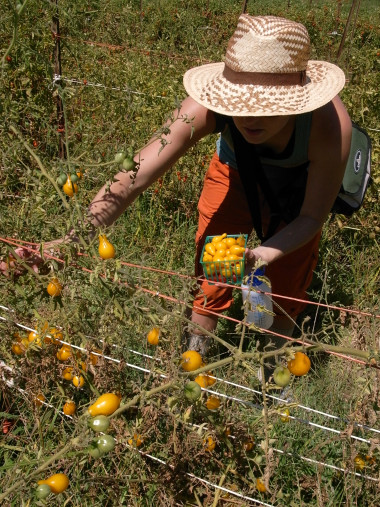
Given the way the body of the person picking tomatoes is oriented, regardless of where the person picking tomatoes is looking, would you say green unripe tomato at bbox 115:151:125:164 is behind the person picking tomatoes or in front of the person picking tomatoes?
in front

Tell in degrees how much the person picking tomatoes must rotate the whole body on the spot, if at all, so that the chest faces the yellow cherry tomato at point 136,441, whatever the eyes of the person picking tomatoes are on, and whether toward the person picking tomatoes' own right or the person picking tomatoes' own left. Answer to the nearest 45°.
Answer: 0° — they already face it

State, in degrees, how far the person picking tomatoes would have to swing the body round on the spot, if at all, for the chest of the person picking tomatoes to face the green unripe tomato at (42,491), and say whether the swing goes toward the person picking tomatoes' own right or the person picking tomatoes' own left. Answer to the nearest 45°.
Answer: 0° — they already face it

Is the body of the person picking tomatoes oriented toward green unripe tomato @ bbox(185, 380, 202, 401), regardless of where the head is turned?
yes

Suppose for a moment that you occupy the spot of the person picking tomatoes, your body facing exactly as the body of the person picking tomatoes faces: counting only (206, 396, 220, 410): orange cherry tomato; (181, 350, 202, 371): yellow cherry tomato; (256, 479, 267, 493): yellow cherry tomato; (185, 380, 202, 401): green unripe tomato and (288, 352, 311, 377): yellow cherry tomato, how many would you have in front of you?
5

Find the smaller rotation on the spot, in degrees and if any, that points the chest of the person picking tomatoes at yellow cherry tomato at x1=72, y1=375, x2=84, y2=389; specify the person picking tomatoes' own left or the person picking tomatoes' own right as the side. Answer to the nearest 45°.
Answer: approximately 45° to the person picking tomatoes' own right

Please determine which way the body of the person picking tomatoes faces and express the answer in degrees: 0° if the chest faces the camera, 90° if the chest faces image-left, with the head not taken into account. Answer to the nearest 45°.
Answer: approximately 0°

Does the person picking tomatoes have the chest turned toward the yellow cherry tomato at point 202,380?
yes
